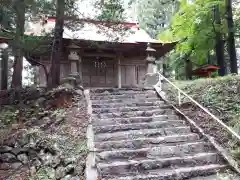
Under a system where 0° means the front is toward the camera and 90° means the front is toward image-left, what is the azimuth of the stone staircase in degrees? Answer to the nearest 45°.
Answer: approximately 0°

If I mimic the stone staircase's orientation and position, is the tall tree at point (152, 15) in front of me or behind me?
behind

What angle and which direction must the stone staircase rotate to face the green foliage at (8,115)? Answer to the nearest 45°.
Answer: approximately 135° to its right
